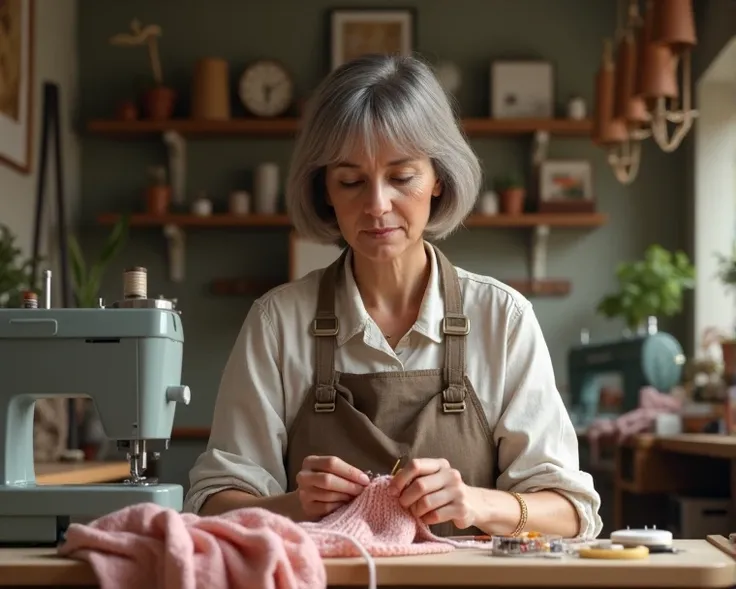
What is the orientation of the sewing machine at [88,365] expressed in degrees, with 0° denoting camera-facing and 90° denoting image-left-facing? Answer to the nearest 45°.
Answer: approximately 180°

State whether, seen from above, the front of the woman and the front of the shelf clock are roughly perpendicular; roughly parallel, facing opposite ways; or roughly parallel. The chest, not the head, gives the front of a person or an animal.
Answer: roughly parallel

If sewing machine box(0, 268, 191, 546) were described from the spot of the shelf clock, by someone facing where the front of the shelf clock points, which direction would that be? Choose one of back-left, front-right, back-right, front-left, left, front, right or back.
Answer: front

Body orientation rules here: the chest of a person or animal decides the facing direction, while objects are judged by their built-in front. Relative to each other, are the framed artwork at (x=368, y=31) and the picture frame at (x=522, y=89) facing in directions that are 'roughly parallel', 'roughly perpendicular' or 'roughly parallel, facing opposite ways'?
roughly parallel

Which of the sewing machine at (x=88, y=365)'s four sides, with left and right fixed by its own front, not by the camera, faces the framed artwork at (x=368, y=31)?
front

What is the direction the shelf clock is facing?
toward the camera

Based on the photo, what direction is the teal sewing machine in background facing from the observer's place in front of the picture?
facing the viewer and to the left of the viewer

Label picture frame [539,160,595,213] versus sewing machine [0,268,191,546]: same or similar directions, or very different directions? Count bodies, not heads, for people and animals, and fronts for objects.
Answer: very different directions

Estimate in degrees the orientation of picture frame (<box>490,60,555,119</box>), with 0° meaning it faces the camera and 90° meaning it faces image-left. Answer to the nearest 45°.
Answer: approximately 0°

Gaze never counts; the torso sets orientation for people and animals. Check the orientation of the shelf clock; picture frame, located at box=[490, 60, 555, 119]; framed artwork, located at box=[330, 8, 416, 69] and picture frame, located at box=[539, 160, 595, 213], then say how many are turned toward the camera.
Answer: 4

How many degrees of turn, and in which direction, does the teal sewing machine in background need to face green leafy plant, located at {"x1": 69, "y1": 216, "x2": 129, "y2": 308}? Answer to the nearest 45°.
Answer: approximately 45° to its right

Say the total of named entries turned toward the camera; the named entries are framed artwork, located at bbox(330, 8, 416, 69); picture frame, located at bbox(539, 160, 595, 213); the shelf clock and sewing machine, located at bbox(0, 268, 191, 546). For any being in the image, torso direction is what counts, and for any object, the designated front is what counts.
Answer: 3

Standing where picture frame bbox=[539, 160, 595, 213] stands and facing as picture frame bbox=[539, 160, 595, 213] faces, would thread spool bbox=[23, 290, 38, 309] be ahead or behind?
ahead

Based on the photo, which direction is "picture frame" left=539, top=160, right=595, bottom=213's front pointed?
toward the camera
